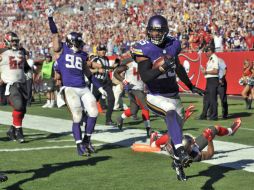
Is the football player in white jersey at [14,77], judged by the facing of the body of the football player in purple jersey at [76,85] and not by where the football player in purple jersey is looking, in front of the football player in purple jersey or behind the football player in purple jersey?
behind

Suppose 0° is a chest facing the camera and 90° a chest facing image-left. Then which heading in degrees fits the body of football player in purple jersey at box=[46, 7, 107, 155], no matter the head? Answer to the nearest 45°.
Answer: approximately 0°

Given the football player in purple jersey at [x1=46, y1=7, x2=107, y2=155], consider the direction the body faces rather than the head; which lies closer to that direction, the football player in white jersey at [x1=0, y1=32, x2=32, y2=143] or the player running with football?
the player running with football

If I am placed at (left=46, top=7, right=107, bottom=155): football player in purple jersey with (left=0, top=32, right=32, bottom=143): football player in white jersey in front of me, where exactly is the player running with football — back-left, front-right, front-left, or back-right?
back-left

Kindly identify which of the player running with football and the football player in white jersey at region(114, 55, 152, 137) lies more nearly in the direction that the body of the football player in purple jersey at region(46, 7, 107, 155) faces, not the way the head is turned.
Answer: the player running with football
